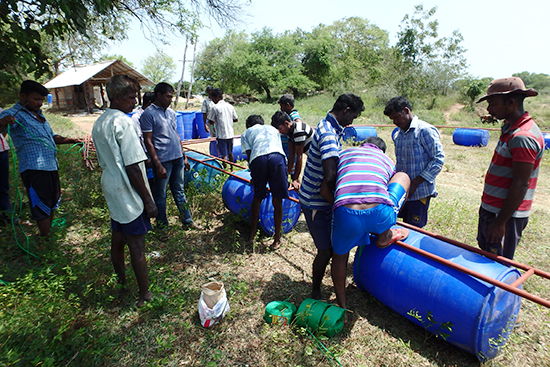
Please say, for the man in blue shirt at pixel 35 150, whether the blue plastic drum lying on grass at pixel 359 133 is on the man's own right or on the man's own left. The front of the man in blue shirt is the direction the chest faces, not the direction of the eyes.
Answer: on the man's own left

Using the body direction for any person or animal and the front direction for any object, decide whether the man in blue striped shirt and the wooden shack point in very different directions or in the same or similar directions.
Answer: same or similar directions

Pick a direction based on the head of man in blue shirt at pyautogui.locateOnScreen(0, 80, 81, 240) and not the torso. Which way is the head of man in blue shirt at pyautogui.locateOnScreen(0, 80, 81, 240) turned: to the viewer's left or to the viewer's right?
to the viewer's right

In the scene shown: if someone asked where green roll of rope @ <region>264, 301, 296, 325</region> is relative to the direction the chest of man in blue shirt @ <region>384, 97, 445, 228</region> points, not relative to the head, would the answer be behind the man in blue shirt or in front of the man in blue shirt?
in front

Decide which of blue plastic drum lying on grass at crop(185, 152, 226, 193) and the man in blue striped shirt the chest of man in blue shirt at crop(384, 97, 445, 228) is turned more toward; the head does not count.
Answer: the man in blue striped shirt

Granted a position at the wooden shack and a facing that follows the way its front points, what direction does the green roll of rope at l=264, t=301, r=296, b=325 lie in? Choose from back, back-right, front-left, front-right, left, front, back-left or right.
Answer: front-right

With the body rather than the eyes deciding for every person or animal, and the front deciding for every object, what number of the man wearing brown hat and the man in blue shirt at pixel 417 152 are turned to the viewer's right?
0

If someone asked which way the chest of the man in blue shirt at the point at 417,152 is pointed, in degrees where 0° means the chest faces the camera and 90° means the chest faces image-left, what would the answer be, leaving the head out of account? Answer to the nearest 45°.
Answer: approximately 45°

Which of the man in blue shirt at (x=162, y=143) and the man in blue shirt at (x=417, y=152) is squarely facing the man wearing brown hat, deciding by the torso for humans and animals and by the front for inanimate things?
the man in blue shirt at (x=162, y=143)

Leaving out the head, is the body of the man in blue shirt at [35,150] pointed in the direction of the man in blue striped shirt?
yes

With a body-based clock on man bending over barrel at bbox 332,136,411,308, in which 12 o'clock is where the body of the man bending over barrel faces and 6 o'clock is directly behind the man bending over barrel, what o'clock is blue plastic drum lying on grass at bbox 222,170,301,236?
The blue plastic drum lying on grass is roughly at 11 o'clock from the man bending over barrel.

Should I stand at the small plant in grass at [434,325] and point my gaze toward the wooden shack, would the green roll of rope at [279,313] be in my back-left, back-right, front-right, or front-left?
front-left

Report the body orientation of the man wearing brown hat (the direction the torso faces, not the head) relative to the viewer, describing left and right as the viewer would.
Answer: facing to the left of the viewer

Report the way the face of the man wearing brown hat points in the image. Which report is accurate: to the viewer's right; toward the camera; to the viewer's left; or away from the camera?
to the viewer's left

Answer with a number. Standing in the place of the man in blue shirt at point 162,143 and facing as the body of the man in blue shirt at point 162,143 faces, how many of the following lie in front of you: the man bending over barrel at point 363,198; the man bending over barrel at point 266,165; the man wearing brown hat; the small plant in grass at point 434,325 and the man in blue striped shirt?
5

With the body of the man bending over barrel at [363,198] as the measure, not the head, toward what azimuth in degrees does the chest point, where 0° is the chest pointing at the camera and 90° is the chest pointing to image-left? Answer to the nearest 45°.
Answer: approximately 225°
